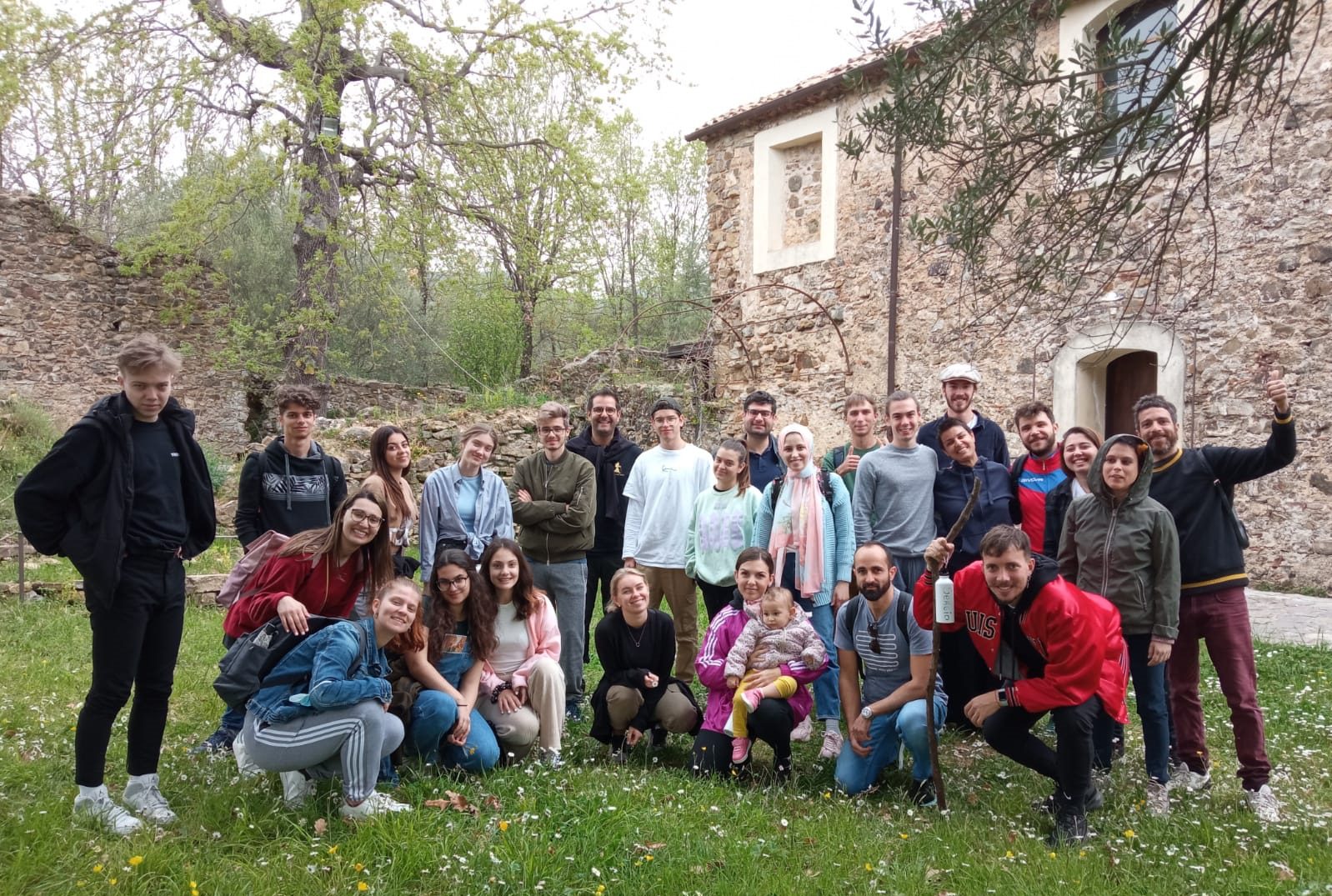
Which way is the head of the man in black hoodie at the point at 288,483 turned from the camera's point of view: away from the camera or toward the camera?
toward the camera

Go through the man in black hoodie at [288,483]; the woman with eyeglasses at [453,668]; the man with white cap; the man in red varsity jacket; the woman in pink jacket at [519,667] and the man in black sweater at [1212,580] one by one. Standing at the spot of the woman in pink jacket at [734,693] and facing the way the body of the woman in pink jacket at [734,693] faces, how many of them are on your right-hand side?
3

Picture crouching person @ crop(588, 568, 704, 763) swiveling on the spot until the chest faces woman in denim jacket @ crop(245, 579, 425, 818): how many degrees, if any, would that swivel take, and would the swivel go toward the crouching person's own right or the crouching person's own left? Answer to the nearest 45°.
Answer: approximately 45° to the crouching person's own right

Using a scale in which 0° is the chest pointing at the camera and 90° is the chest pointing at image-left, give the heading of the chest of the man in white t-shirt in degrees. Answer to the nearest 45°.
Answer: approximately 0°

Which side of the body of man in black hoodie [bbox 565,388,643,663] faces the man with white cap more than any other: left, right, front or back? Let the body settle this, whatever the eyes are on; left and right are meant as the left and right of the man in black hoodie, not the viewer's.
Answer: left

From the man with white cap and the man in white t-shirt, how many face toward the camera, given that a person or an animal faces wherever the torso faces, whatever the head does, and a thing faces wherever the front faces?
2

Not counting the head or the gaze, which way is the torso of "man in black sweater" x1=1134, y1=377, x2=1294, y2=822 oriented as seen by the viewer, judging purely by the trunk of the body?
toward the camera

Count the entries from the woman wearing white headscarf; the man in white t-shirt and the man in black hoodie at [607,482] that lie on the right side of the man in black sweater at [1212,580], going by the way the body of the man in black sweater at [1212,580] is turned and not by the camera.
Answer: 3

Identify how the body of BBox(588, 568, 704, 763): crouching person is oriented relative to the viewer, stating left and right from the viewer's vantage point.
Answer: facing the viewer

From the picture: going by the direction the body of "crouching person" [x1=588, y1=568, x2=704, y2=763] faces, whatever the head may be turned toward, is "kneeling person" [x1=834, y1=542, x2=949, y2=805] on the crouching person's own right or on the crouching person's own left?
on the crouching person's own left

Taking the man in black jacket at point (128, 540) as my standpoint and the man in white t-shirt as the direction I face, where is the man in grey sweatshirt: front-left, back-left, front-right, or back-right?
front-right

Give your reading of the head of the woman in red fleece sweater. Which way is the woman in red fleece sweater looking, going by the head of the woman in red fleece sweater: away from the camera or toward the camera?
toward the camera

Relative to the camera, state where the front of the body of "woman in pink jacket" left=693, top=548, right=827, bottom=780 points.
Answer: toward the camera

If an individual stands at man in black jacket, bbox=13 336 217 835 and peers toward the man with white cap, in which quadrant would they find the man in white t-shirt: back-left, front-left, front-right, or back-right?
front-left

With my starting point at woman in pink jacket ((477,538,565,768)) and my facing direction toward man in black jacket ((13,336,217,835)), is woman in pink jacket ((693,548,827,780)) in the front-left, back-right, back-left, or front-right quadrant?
back-left
